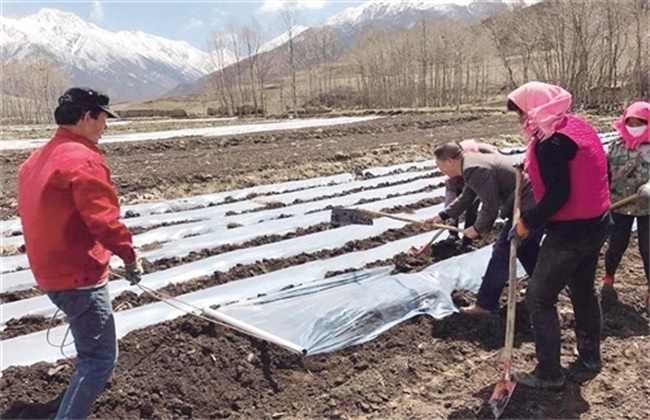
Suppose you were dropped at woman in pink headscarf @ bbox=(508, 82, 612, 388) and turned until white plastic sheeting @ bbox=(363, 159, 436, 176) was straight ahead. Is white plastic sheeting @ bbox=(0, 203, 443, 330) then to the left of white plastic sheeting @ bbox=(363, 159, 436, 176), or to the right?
left

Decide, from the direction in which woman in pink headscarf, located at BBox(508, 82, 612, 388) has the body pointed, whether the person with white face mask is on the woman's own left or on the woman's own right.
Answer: on the woman's own right

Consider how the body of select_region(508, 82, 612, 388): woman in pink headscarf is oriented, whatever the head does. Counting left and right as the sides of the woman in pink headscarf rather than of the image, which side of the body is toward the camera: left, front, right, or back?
left

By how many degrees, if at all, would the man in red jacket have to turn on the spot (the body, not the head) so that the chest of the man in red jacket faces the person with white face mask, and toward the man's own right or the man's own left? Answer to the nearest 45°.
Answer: approximately 45° to the man's own right

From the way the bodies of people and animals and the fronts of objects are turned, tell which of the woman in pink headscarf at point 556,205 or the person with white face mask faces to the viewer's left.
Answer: the woman in pink headscarf

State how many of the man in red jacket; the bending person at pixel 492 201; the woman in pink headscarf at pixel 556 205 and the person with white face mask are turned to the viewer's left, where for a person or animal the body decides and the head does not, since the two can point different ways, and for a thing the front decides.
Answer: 2

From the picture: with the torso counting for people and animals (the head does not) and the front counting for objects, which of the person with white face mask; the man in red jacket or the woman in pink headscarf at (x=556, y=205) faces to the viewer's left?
the woman in pink headscarf

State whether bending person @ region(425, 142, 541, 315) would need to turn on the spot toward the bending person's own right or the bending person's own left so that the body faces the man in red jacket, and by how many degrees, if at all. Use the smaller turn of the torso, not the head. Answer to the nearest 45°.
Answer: approximately 45° to the bending person's own left

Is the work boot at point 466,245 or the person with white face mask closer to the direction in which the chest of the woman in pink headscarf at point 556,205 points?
the work boot

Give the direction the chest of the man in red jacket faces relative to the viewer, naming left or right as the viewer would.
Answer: facing away from the viewer and to the right of the viewer

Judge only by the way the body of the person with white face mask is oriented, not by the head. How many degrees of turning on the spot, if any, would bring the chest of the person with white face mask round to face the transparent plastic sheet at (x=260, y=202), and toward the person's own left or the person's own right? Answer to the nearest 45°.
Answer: approximately 135° to the person's own right

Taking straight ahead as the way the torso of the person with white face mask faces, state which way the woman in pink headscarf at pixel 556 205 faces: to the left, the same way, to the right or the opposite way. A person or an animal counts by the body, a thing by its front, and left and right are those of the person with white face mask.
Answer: to the right

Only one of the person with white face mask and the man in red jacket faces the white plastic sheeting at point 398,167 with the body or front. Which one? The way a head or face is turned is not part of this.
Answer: the man in red jacket

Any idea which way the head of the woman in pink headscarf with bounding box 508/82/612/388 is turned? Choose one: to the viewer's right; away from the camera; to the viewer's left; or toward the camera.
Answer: to the viewer's left

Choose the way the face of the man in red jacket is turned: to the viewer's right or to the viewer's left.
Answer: to the viewer's right

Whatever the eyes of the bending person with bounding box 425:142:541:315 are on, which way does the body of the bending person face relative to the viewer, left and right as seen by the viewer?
facing to the left of the viewer

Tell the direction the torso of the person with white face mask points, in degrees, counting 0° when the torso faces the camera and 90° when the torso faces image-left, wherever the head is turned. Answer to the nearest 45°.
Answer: approximately 0°

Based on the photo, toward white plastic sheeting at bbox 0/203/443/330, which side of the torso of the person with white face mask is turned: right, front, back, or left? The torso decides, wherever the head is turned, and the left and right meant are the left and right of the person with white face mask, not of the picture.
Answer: right
